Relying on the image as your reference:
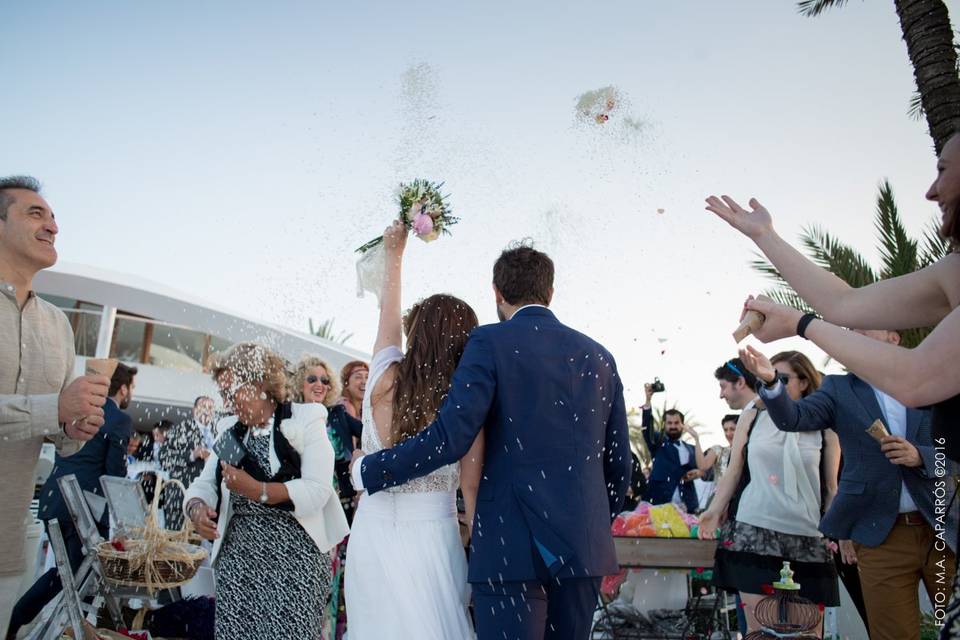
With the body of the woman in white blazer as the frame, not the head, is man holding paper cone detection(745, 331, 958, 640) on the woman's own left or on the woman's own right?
on the woman's own left

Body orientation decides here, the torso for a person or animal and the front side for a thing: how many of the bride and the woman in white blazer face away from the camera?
1

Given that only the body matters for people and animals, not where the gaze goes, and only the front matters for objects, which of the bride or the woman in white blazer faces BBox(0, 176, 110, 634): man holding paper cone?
the woman in white blazer

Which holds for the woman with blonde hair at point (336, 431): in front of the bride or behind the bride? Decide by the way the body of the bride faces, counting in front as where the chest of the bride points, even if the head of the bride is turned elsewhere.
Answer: in front

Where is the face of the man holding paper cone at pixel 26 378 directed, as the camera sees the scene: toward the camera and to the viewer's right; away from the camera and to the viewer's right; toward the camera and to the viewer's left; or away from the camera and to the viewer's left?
toward the camera and to the viewer's right

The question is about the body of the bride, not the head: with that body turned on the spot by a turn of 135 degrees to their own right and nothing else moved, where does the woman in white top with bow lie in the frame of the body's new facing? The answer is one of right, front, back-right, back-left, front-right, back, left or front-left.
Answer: left

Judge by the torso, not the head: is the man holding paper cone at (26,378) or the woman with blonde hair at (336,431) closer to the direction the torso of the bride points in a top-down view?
the woman with blonde hair

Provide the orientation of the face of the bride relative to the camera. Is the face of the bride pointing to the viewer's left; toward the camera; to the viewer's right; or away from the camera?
away from the camera

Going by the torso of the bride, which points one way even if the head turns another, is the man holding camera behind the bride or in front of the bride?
in front

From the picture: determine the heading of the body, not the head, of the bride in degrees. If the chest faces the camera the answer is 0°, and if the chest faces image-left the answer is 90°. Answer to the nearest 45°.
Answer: approximately 180°

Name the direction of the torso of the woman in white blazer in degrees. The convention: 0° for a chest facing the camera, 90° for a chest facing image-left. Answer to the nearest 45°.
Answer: approximately 45°

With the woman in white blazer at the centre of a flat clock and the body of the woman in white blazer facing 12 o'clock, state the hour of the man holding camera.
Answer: The man holding camera is roughly at 6 o'clock from the woman in white blazer.

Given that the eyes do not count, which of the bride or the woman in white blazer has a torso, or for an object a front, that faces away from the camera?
the bride
